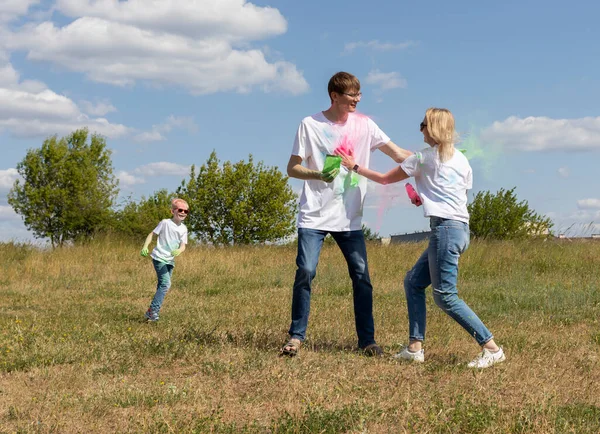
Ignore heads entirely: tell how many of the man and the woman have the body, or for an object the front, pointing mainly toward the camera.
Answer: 1

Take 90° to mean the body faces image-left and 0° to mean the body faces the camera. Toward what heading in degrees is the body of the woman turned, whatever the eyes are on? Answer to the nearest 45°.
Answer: approximately 135°

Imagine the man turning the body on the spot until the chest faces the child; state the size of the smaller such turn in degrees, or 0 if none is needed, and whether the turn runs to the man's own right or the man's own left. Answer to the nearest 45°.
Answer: approximately 135° to the man's own right

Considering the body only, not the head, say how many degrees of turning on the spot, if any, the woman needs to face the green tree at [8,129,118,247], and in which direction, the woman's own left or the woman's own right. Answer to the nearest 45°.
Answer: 0° — they already face it

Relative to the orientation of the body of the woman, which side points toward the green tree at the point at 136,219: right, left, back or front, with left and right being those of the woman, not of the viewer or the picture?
front

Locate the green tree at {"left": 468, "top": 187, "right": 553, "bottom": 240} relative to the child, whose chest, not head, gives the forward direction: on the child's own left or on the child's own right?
on the child's own left

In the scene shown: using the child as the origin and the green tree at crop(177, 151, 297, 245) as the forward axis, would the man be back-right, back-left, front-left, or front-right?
back-right

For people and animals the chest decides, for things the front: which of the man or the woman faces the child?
the woman
